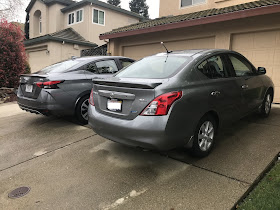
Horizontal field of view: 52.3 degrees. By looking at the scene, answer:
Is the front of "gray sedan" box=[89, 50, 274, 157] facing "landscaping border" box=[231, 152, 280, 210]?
no

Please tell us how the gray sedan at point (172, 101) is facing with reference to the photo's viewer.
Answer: facing away from the viewer and to the right of the viewer

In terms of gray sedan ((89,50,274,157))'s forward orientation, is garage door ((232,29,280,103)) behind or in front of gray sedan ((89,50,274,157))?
in front

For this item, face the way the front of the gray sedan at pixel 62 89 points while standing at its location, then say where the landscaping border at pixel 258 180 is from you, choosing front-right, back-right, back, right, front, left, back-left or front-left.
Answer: right

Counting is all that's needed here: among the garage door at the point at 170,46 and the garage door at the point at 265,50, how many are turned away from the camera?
0

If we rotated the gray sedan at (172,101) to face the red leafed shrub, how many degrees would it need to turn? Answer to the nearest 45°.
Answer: approximately 90° to its left

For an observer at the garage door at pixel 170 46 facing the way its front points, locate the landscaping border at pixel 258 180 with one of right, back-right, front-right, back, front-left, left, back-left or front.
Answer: front-left

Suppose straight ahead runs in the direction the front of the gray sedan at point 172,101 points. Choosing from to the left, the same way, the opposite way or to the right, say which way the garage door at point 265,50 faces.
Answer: the opposite way

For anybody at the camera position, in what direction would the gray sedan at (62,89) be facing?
facing away from the viewer and to the right of the viewer

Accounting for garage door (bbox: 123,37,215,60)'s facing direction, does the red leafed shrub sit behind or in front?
in front

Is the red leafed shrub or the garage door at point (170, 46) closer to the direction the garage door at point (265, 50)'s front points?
the red leafed shrub

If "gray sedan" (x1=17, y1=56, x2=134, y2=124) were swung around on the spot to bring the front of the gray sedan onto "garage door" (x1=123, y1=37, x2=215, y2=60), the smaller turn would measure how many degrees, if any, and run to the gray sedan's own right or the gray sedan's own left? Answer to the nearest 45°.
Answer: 0° — it already faces it

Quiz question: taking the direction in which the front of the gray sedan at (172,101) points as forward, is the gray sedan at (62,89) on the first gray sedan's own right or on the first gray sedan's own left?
on the first gray sedan's own left

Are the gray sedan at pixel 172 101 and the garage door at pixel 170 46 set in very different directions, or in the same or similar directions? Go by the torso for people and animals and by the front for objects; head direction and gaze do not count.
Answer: very different directions

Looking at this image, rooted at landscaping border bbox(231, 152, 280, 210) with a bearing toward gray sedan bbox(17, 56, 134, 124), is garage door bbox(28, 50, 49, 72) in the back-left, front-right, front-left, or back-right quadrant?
front-right

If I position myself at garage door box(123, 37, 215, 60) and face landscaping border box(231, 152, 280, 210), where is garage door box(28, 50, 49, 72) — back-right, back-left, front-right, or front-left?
back-right

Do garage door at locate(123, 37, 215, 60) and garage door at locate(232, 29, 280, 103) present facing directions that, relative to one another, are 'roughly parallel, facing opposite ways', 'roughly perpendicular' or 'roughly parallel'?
roughly parallel

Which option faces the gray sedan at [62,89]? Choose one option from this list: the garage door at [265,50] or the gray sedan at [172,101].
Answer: the garage door

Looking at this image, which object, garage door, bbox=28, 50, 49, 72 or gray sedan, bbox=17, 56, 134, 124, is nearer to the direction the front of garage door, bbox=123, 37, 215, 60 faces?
the gray sedan

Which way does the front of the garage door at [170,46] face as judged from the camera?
facing the viewer and to the left of the viewer

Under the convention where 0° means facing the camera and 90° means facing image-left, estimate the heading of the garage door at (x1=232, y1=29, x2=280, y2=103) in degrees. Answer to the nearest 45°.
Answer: approximately 45°

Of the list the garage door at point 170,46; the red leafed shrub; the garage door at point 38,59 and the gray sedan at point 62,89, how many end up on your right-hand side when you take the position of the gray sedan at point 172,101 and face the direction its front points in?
0

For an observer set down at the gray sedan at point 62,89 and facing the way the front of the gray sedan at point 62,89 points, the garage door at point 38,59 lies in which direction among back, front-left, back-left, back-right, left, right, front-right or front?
front-left
